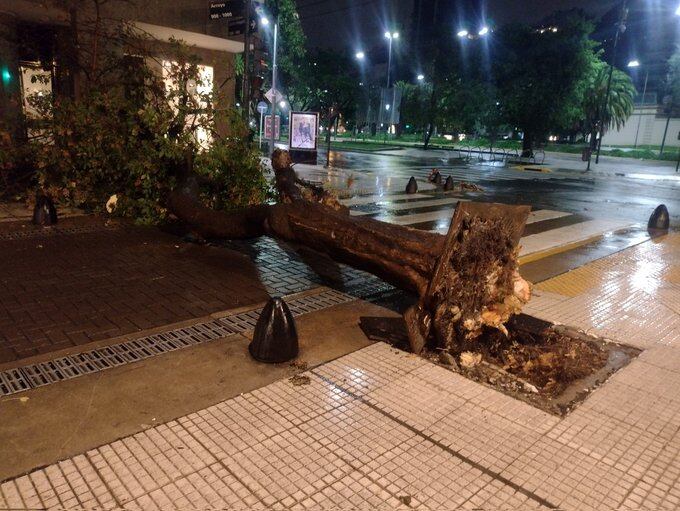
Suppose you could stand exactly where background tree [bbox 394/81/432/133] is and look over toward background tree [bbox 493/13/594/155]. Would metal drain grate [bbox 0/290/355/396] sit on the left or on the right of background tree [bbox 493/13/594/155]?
right

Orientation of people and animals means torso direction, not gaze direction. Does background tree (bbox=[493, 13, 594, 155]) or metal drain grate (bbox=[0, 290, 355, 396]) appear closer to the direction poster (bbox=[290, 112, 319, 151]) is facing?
the metal drain grate

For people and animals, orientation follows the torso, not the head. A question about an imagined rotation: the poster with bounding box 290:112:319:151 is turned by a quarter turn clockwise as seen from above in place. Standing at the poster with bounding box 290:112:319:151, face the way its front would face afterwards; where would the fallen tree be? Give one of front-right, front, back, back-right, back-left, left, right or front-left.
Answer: left

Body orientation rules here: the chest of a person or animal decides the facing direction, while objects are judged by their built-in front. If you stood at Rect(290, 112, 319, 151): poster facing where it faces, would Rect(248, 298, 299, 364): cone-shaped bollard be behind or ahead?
ahead

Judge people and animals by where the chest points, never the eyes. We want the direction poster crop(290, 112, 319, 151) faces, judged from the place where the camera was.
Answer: facing the viewer

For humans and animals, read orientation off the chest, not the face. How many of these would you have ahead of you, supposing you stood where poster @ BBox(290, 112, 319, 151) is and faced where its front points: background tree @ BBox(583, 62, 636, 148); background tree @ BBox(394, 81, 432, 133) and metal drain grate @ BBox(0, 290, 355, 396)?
1

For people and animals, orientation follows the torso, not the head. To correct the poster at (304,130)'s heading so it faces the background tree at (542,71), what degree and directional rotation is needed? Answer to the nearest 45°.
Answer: approximately 135° to its left

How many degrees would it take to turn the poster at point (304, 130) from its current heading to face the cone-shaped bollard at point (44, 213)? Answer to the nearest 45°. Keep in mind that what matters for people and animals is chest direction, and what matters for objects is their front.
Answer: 0° — it already faces it

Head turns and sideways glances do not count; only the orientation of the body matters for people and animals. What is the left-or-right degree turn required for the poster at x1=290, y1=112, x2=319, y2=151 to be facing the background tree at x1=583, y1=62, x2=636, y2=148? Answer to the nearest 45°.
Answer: approximately 135° to its left

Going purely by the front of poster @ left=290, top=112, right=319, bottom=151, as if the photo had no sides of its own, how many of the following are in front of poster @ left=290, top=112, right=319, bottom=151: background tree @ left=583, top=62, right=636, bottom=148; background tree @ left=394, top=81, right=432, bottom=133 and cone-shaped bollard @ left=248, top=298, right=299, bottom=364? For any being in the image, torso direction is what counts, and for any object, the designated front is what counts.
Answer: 1

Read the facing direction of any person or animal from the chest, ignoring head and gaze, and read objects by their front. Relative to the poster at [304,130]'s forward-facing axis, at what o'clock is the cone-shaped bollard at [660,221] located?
The cone-shaped bollard is roughly at 11 o'clock from the poster.

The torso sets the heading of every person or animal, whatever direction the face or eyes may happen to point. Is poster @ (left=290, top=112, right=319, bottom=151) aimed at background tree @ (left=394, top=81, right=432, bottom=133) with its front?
no

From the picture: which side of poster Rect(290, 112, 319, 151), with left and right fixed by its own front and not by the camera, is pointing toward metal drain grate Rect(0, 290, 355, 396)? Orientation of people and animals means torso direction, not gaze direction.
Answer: front
